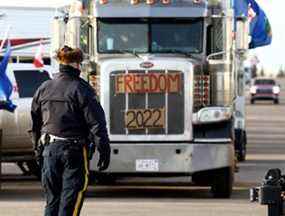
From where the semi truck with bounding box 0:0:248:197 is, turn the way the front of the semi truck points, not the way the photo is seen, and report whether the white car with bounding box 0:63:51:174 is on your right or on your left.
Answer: on your right

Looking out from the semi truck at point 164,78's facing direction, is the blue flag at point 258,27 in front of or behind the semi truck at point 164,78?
behind

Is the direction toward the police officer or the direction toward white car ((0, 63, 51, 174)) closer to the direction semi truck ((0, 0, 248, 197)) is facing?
the police officer

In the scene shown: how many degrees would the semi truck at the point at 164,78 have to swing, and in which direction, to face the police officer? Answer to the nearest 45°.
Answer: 0° — it already faces them

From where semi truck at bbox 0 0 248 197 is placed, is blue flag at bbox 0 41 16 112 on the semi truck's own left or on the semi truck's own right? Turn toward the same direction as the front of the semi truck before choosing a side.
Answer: on the semi truck's own right

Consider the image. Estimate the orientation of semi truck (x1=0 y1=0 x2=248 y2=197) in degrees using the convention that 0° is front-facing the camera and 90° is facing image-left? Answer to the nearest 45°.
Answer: approximately 0°
